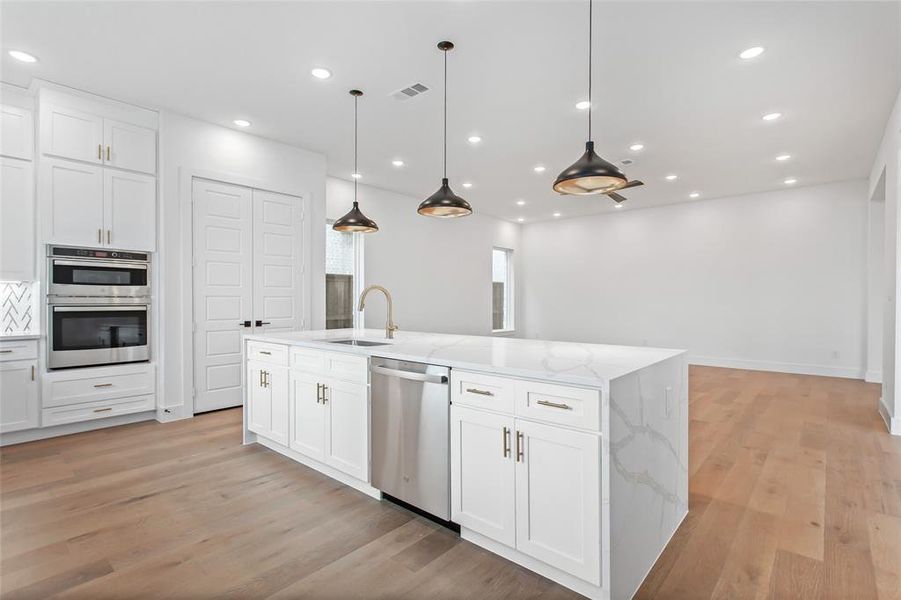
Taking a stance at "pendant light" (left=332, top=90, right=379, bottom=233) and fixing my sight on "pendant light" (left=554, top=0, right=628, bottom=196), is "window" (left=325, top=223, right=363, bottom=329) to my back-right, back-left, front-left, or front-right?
back-left

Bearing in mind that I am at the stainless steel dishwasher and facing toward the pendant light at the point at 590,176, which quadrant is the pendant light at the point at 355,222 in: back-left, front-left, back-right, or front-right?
back-left

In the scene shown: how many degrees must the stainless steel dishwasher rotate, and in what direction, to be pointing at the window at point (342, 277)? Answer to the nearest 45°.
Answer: approximately 135° to its right

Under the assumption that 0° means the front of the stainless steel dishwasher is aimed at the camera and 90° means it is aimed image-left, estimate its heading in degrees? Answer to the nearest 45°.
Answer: approximately 45°

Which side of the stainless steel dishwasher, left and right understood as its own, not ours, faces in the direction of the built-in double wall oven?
right

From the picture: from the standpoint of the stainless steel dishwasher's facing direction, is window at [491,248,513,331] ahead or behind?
behind

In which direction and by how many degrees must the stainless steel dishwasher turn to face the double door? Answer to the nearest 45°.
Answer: approximately 90° to its right
